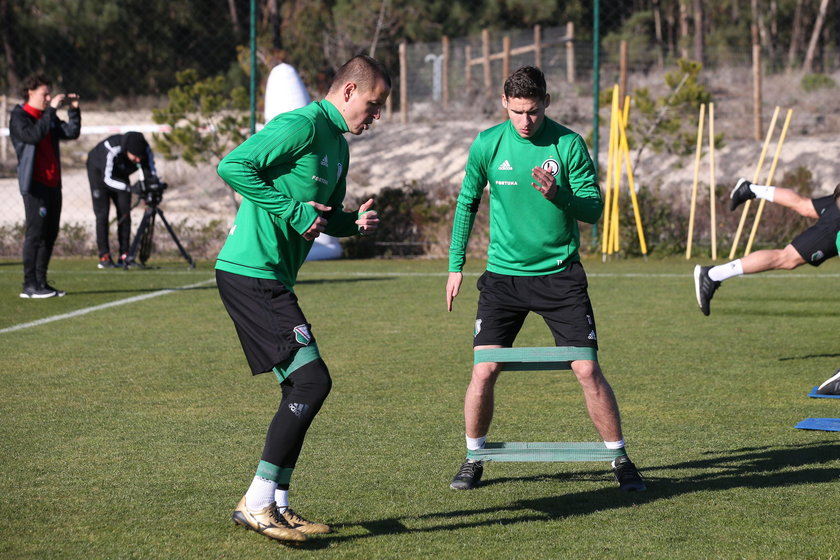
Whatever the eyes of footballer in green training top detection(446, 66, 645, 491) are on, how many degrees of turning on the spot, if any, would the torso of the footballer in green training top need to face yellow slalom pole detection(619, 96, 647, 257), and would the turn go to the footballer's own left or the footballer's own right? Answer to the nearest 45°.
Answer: approximately 180°

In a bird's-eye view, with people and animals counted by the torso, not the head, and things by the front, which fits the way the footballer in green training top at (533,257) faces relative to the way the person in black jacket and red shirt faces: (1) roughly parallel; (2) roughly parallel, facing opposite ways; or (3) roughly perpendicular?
roughly perpendicular

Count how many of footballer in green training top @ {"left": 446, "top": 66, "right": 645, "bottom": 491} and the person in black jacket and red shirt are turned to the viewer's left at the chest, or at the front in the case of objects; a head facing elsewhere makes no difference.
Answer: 0

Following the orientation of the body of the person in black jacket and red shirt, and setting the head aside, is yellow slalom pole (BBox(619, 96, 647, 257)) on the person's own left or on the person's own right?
on the person's own left

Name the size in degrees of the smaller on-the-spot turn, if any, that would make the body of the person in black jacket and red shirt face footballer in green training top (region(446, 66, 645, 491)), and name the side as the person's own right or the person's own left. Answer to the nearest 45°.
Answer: approximately 45° to the person's own right

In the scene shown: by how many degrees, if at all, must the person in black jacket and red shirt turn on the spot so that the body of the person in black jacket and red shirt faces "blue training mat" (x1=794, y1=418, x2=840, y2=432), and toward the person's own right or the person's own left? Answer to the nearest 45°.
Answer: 0° — they already face it

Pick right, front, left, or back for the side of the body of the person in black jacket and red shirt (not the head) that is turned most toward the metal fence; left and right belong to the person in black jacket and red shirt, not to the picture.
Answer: left

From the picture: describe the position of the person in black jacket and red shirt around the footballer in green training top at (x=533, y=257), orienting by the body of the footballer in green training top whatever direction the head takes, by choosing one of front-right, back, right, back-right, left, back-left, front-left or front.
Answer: back-right

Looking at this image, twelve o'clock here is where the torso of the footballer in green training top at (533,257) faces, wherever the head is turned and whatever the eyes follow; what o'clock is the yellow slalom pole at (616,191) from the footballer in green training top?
The yellow slalom pole is roughly at 6 o'clock from the footballer in green training top.

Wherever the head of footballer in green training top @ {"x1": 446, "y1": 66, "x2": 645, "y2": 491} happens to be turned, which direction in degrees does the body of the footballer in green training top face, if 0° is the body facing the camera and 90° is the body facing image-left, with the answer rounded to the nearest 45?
approximately 0°

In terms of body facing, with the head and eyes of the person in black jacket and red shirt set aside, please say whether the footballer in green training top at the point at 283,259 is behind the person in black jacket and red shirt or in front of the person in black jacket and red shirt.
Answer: in front

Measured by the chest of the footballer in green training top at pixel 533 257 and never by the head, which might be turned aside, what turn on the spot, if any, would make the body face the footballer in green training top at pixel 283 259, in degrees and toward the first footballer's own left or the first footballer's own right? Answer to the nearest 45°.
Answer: approximately 45° to the first footballer's own right

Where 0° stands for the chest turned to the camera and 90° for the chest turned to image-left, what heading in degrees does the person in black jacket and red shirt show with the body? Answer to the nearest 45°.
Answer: approximately 315°

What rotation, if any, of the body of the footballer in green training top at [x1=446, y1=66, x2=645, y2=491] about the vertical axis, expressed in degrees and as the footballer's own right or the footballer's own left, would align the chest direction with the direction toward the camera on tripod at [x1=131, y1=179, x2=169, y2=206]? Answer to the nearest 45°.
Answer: approximately 135° to the footballer's own right
